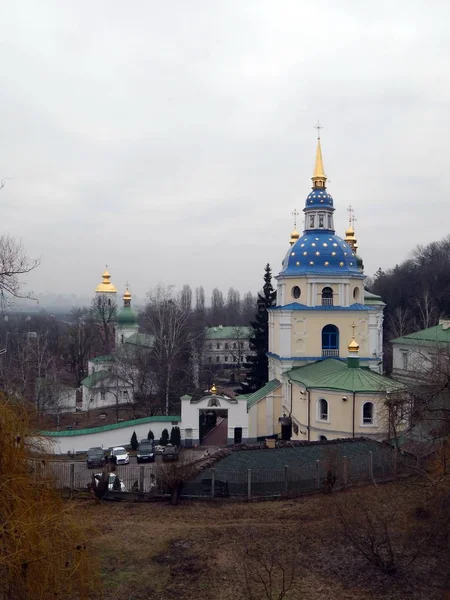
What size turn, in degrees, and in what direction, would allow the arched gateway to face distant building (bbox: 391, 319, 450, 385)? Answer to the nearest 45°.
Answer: approximately 135° to its left

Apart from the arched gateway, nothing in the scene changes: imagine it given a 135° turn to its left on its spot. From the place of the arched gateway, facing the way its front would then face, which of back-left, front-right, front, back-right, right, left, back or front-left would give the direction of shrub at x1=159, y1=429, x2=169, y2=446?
back-left

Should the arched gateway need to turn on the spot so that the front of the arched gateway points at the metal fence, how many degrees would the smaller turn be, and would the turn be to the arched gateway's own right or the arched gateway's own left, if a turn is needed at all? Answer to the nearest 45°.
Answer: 0° — it already faces it

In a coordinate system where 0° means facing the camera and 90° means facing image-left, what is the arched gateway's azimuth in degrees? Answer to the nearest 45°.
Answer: approximately 0°
